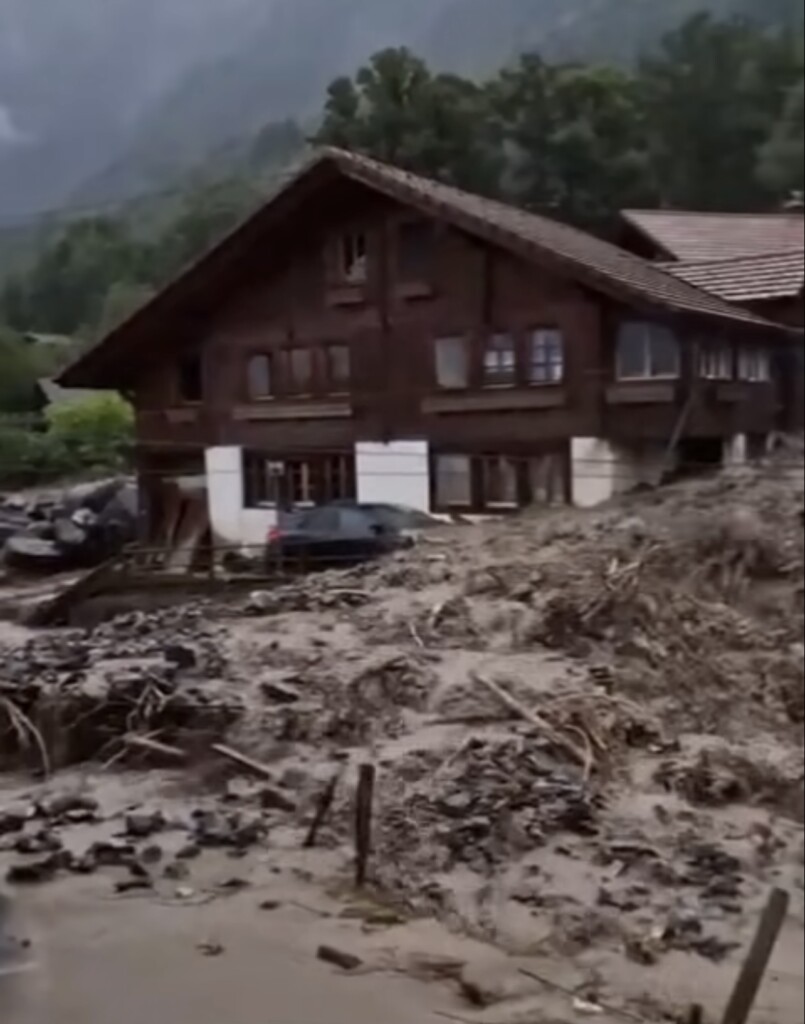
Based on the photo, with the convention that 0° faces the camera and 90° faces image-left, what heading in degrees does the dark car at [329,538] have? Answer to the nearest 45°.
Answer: approximately 270°
